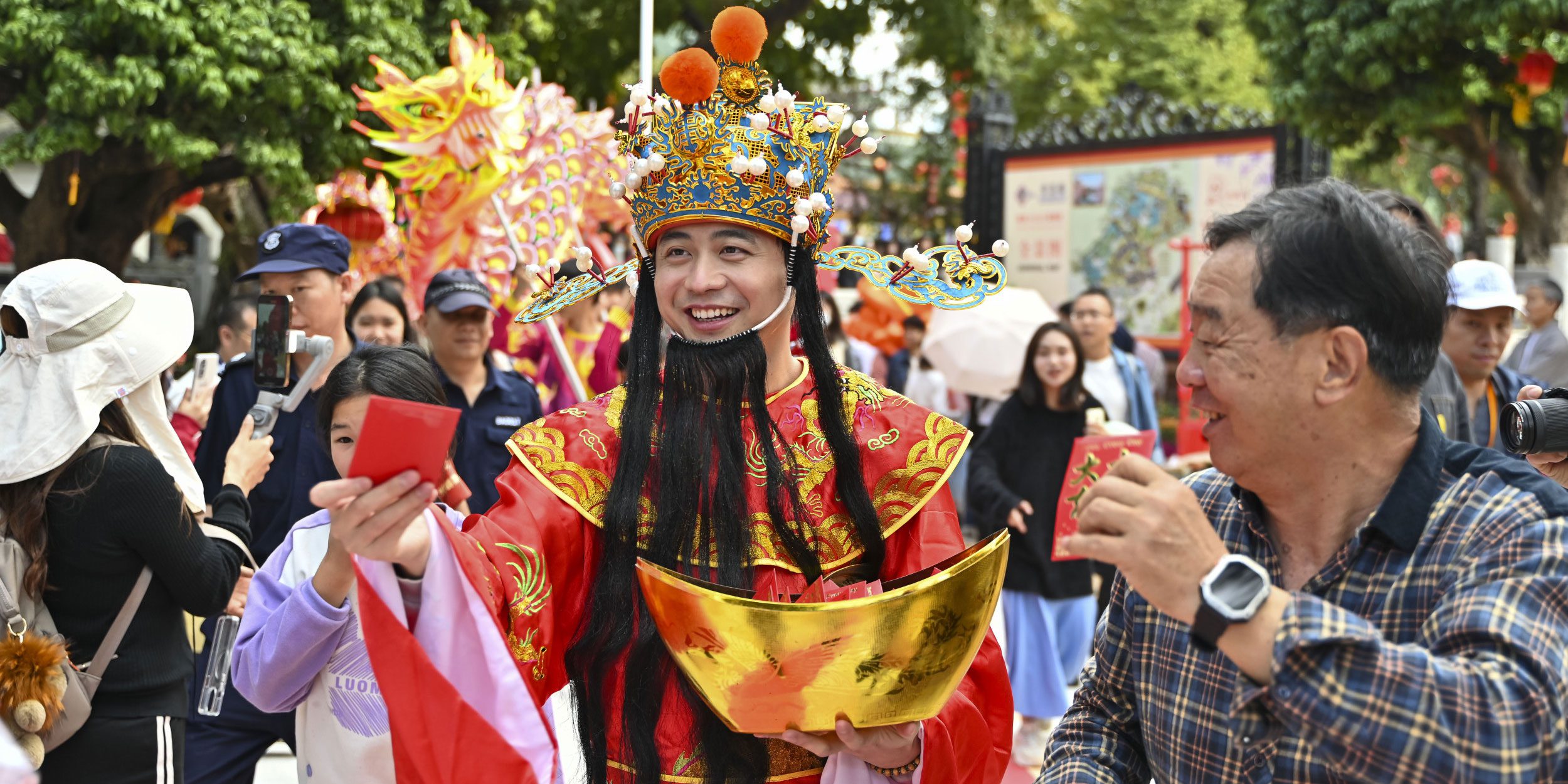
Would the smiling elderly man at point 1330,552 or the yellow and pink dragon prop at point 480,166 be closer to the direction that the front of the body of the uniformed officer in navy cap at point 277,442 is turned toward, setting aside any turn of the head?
the smiling elderly man

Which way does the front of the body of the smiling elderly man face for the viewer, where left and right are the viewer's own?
facing the viewer and to the left of the viewer

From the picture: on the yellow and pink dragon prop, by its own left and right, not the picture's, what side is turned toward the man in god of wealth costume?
left

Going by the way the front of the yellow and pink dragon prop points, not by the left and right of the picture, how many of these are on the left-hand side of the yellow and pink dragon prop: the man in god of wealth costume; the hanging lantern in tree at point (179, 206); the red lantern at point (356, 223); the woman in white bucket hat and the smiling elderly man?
3

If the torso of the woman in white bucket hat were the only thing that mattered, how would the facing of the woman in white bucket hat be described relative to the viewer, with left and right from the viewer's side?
facing away from the viewer and to the right of the viewer

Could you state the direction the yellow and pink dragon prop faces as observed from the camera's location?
facing to the left of the viewer

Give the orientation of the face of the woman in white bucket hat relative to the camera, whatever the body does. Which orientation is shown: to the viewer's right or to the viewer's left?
to the viewer's right

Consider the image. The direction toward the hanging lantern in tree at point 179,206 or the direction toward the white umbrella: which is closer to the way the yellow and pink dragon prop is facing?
the hanging lantern in tree

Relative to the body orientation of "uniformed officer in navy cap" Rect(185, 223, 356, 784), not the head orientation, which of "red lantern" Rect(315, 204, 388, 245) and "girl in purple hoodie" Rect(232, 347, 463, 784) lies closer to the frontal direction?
the girl in purple hoodie

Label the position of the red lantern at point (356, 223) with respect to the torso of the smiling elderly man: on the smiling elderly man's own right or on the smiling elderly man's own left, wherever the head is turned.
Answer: on the smiling elderly man's own right

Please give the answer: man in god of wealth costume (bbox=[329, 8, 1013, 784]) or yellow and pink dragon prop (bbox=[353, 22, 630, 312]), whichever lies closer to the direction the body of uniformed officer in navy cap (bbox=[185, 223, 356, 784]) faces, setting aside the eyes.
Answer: the man in god of wealth costume

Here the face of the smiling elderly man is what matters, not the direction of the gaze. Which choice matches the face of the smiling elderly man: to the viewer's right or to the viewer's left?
to the viewer's left
